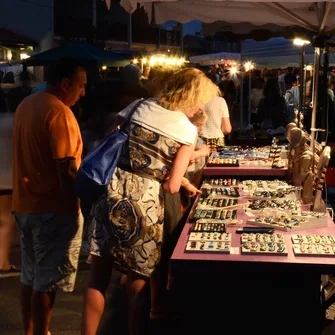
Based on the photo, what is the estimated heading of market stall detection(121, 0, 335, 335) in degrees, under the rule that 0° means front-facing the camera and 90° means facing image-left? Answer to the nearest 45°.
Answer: approximately 90°

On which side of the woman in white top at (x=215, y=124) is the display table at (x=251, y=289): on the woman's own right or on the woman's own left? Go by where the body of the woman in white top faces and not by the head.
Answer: on the woman's own right

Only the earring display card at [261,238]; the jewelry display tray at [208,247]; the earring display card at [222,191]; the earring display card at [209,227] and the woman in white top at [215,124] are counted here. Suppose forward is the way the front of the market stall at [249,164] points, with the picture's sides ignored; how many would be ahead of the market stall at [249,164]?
4

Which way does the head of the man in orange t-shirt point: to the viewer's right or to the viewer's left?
to the viewer's right

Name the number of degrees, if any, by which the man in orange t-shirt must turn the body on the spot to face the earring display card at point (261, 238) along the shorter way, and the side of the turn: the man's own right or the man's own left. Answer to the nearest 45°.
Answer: approximately 90° to the man's own right

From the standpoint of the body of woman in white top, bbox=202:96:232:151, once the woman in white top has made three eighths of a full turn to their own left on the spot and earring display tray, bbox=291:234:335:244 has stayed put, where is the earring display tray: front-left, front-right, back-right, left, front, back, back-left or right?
left

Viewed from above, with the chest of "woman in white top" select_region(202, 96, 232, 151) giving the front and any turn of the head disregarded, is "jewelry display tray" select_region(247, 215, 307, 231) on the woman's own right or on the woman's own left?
on the woman's own right

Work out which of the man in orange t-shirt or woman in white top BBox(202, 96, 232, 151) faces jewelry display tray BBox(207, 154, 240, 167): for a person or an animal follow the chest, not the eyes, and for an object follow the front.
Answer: the man in orange t-shirt

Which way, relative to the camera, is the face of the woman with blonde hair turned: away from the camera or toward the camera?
away from the camera

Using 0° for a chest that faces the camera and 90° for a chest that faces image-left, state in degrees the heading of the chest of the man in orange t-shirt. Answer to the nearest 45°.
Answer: approximately 225°

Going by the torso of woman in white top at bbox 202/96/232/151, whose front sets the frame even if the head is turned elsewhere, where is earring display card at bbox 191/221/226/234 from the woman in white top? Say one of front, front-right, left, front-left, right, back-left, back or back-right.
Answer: back-right

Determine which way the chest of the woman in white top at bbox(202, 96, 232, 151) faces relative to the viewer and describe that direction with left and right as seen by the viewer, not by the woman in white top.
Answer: facing away from the viewer and to the right of the viewer

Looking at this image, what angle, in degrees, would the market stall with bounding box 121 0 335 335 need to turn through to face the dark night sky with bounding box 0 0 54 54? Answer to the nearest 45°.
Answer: approximately 90° to its right
